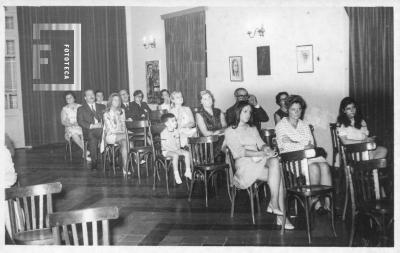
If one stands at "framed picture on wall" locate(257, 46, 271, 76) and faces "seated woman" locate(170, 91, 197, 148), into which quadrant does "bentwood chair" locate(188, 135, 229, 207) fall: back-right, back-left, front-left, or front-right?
front-left

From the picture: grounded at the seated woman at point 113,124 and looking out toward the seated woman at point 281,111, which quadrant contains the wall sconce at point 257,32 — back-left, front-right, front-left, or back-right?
front-left

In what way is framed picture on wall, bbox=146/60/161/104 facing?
toward the camera

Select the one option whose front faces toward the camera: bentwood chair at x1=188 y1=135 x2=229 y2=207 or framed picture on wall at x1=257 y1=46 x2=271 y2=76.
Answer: the framed picture on wall

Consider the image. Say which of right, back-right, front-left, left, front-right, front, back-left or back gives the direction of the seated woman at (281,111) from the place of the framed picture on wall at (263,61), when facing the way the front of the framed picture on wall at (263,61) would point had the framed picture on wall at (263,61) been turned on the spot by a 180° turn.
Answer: back

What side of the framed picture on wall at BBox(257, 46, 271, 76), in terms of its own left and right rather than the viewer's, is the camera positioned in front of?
front

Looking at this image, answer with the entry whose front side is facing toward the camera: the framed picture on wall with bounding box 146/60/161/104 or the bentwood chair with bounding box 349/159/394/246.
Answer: the framed picture on wall

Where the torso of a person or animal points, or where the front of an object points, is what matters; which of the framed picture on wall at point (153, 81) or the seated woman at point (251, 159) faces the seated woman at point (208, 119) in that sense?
the framed picture on wall

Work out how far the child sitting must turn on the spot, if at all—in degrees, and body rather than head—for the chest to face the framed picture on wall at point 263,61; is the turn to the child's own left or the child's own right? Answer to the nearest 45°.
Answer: approximately 90° to the child's own left

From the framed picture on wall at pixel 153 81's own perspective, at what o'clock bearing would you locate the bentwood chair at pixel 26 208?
The bentwood chair is roughly at 12 o'clock from the framed picture on wall.

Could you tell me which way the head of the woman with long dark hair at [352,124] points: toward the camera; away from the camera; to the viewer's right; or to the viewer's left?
toward the camera

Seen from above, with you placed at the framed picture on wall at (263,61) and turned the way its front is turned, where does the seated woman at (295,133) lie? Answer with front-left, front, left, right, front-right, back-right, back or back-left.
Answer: front
